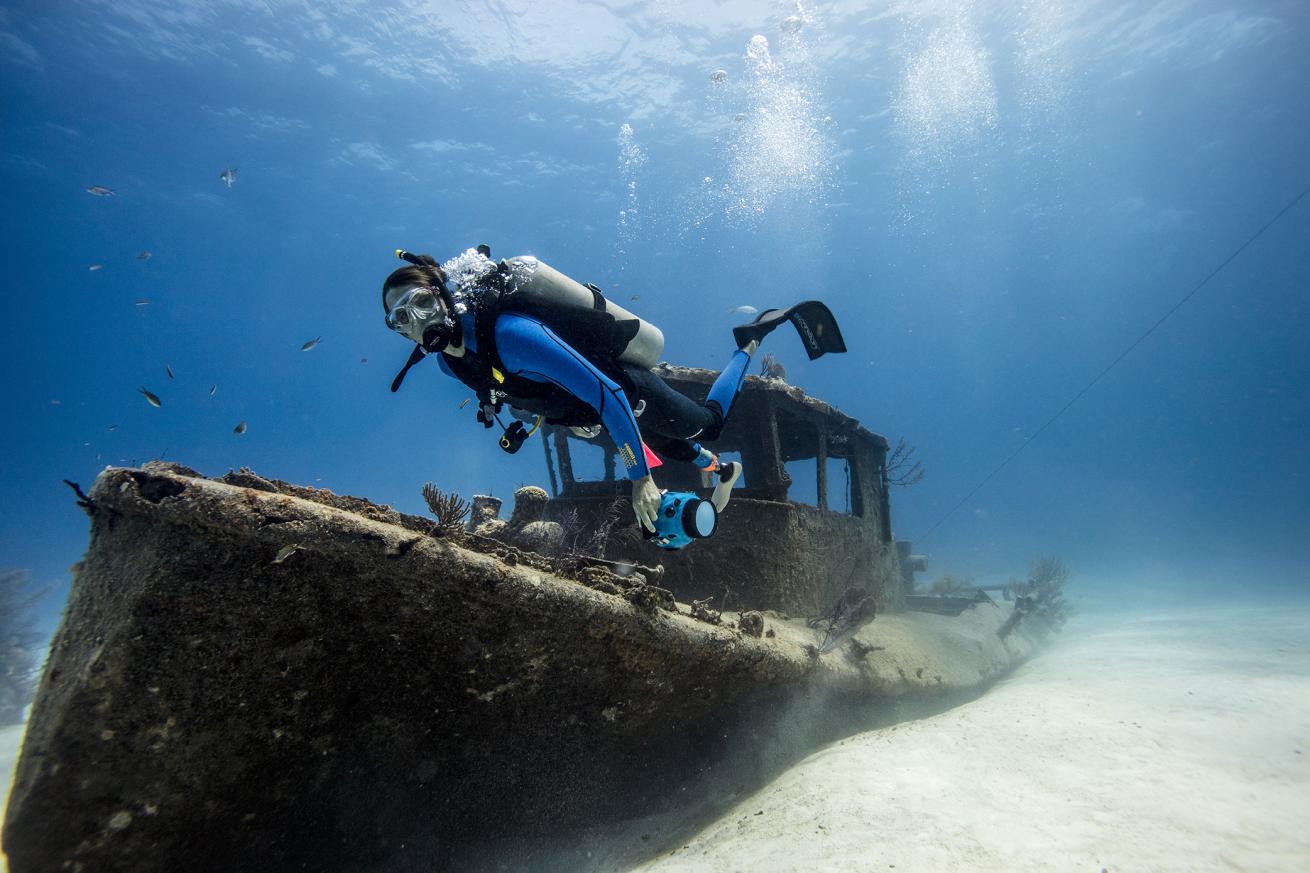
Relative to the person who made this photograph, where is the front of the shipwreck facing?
facing the viewer and to the left of the viewer
